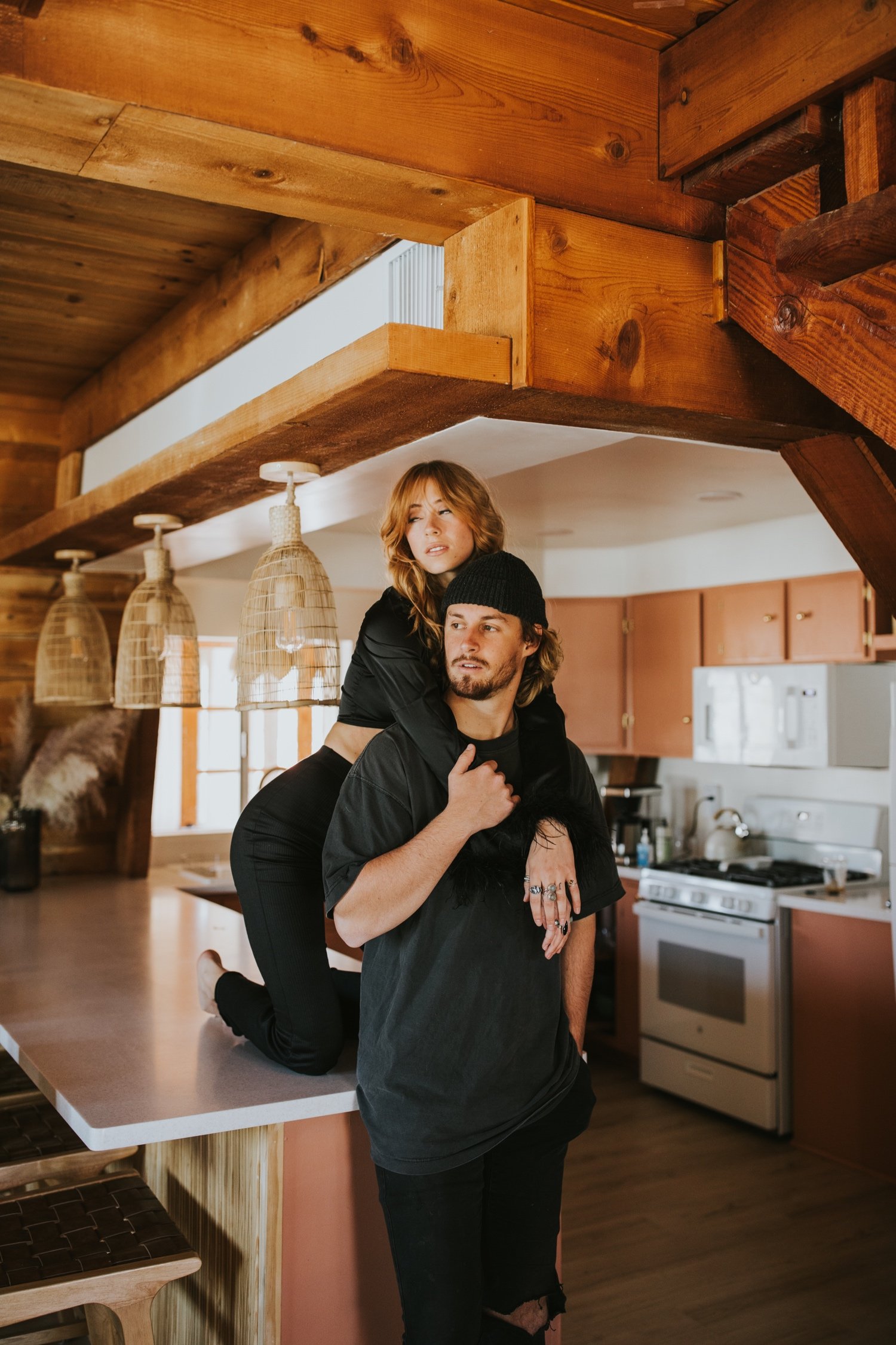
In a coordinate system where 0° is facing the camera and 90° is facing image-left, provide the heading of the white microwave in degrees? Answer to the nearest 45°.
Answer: approximately 45°

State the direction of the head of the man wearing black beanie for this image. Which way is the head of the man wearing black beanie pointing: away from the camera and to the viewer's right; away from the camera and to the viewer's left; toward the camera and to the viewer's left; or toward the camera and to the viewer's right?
toward the camera and to the viewer's left

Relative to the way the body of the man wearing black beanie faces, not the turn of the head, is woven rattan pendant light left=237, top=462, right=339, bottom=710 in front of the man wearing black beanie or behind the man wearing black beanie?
behind

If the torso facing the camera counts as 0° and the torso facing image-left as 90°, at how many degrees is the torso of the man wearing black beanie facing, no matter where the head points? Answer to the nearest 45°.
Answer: approximately 0°

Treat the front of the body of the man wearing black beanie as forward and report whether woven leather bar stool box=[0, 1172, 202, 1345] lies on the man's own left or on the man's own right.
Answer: on the man's own right

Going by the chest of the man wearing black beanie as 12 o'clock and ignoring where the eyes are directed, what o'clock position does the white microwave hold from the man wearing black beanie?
The white microwave is roughly at 7 o'clock from the man wearing black beanie.

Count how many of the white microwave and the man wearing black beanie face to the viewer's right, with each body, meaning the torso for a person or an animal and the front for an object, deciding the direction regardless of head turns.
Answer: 0

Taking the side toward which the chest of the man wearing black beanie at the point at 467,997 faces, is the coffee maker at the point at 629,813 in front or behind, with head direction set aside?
behind
